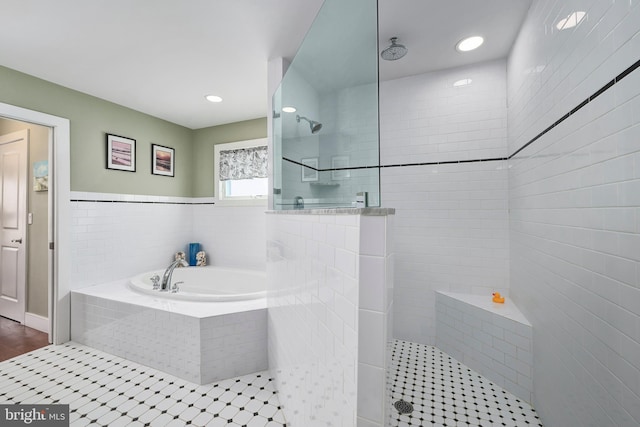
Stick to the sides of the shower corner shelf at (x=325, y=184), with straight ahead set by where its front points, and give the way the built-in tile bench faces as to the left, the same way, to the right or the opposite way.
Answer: to the right

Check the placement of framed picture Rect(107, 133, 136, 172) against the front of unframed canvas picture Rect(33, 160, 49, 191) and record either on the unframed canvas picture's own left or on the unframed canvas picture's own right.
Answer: on the unframed canvas picture's own left

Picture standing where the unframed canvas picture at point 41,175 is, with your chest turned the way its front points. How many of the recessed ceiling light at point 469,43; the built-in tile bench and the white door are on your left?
2

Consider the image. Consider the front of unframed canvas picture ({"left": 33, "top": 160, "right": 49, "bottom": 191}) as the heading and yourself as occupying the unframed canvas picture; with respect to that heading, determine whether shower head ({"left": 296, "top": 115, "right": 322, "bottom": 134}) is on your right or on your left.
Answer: on your left

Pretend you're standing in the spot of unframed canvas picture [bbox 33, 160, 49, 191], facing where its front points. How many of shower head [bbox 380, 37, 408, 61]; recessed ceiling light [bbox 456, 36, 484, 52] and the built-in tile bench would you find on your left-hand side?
3

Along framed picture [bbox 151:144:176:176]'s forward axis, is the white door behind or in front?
behind

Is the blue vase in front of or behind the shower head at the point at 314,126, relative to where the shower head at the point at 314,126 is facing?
behind

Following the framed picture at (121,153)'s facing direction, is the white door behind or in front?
behind
